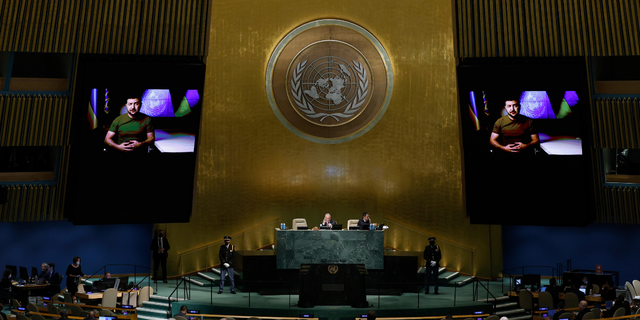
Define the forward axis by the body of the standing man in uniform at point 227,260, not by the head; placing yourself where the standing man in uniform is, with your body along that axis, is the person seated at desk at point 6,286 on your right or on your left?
on your right

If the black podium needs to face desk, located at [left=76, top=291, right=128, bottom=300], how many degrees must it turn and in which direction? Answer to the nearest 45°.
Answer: approximately 90° to its right

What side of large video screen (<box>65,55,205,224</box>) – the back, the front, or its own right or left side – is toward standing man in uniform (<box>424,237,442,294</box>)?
left

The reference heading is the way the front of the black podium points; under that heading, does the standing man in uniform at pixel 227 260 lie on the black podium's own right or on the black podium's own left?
on the black podium's own right

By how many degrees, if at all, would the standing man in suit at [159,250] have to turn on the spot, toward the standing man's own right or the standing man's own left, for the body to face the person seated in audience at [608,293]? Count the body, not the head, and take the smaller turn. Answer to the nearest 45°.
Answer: approximately 45° to the standing man's own left

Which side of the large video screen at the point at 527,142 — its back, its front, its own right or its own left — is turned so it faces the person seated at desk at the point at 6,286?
right

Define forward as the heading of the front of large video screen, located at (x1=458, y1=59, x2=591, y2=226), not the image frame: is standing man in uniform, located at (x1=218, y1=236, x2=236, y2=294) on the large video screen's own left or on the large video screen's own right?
on the large video screen's own right

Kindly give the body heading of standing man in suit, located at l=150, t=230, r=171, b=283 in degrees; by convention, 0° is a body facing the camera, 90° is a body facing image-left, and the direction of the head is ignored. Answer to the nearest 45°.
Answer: approximately 0°

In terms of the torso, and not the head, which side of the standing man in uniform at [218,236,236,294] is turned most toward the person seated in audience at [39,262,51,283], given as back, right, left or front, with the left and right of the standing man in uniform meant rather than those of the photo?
right

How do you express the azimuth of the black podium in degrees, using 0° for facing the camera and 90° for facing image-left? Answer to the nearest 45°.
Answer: approximately 0°
